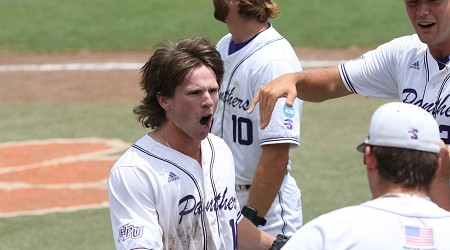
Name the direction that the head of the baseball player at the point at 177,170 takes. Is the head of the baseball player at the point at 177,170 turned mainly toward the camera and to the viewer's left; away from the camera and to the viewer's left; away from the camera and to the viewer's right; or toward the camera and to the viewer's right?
toward the camera and to the viewer's right

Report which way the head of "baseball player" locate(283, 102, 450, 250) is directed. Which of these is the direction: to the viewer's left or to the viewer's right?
to the viewer's left

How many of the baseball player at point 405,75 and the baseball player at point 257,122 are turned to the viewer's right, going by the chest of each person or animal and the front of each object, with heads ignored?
0

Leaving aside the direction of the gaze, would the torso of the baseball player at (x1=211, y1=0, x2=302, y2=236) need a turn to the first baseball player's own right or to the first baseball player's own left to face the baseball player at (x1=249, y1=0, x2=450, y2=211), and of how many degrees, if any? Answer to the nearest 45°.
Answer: approximately 90° to the first baseball player's own left

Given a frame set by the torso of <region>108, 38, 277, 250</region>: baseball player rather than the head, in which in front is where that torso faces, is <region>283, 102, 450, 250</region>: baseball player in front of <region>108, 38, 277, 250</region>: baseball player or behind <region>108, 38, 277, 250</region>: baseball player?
in front

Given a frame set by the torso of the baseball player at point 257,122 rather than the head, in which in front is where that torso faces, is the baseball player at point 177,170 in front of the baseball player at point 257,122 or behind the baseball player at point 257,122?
in front

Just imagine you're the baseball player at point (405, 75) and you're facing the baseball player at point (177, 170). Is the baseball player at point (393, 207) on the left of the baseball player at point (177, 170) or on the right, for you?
left

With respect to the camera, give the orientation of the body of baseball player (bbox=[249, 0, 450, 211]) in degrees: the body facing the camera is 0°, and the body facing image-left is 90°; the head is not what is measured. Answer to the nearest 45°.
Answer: approximately 0°

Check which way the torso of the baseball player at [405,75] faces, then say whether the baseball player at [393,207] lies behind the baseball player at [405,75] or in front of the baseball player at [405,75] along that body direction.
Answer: in front

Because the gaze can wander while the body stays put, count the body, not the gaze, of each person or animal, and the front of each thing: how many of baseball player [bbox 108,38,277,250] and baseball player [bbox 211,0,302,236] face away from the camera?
0

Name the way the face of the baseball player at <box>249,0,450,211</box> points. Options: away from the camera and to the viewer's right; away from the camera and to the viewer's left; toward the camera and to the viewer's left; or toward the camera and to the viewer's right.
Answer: toward the camera and to the viewer's left
